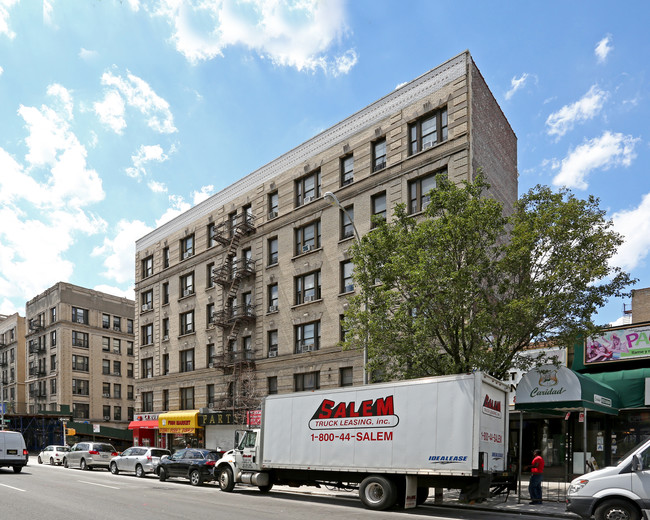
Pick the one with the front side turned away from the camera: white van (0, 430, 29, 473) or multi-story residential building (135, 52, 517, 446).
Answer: the white van

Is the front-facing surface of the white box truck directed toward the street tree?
no

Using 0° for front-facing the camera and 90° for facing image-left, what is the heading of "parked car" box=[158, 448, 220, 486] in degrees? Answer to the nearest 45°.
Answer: approximately 135°

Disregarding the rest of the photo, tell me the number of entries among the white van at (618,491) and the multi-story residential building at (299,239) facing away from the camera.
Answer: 0

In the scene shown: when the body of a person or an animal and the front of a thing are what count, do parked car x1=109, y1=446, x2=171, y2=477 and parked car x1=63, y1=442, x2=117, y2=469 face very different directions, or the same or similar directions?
same or similar directions

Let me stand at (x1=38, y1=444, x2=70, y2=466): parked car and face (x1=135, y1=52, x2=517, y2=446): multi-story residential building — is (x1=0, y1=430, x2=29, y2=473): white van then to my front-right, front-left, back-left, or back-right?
front-right

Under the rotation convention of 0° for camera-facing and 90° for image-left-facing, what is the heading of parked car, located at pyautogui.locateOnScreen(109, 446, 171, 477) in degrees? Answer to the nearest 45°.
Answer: approximately 135°

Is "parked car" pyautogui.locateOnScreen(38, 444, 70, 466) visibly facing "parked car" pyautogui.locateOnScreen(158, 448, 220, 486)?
no

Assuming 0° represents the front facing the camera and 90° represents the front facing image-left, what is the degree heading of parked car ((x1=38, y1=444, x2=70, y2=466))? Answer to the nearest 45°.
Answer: approximately 135°

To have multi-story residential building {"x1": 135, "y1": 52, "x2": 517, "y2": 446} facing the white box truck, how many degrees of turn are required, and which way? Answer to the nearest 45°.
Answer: approximately 45° to its left

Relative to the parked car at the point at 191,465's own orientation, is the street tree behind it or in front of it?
behind

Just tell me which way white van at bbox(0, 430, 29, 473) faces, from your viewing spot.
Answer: facing away from the viewer
